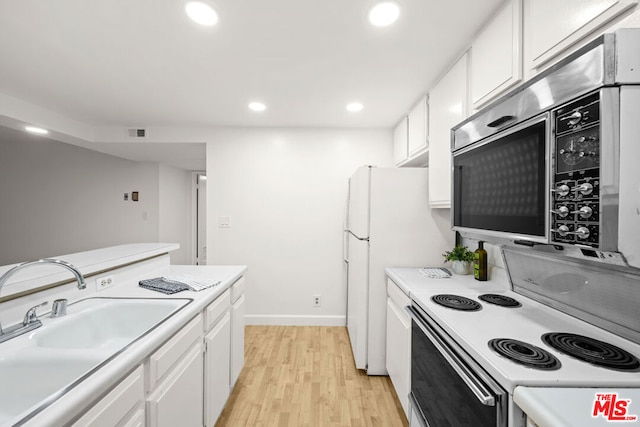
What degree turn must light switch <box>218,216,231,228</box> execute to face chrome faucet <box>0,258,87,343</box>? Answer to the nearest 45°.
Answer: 0° — it already faces it

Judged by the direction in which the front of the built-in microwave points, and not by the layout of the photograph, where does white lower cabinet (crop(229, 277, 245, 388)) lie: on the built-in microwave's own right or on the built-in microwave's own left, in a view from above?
on the built-in microwave's own right

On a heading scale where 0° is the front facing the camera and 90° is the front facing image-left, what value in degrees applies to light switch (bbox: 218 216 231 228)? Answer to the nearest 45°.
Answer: approximately 0°

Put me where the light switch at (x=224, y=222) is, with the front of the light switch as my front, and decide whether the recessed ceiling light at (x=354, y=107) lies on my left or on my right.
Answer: on my left

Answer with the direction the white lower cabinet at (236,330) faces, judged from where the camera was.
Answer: facing to the right of the viewer

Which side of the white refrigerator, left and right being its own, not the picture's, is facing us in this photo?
left

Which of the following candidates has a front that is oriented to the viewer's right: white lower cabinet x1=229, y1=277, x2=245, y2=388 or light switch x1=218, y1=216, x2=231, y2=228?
the white lower cabinet

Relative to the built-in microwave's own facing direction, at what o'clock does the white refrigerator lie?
The white refrigerator is roughly at 3 o'clock from the built-in microwave.

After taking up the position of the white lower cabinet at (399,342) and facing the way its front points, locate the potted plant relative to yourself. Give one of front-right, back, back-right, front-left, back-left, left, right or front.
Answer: back-right

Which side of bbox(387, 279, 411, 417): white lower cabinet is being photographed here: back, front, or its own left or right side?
left

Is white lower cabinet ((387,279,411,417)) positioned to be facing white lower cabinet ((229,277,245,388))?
yes

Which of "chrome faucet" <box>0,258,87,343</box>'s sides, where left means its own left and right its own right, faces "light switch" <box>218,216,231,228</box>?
left
